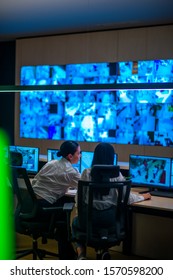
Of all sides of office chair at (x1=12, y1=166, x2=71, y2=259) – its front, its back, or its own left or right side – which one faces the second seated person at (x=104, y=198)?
front

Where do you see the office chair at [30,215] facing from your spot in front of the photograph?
facing away from the viewer and to the right of the viewer

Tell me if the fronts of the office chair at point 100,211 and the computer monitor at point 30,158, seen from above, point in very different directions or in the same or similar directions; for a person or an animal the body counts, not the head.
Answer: very different directions

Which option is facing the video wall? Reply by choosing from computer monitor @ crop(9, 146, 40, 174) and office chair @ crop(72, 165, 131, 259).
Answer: the office chair

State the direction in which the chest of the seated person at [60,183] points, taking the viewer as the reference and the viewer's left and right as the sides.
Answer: facing away from the viewer and to the right of the viewer

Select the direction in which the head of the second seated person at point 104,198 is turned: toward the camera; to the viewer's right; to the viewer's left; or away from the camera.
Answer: away from the camera

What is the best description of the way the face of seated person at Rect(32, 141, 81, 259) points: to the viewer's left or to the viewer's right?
to the viewer's right

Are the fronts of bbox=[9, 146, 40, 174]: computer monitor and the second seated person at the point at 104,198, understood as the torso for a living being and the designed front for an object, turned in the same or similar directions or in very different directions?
very different directions

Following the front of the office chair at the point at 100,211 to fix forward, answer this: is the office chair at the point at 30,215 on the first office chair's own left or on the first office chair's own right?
on the first office chair's own left

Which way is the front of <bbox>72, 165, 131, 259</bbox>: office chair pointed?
away from the camera

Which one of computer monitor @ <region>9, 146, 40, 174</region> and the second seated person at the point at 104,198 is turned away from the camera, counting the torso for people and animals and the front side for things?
the second seated person

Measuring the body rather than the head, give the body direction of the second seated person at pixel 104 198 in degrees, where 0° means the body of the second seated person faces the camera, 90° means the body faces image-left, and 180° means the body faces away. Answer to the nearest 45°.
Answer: approximately 180°
